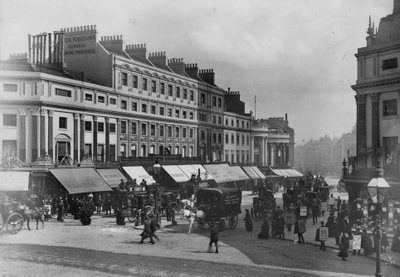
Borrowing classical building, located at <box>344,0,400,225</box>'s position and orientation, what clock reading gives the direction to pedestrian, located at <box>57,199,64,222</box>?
The pedestrian is roughly at 12 o'clock from the classical building.

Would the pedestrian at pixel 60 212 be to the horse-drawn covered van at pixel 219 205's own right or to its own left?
on its right

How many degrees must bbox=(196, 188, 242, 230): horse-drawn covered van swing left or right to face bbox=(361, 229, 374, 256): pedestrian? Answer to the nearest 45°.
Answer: approximately 90° to its left

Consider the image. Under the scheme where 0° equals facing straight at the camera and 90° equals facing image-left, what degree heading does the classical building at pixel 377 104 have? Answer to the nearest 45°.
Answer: approximately 45°

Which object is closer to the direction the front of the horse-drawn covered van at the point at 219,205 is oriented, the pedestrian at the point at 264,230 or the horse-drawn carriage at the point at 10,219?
the horse-drawn carriage
